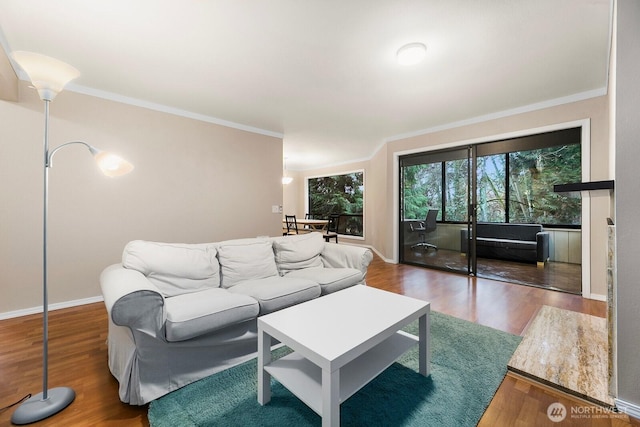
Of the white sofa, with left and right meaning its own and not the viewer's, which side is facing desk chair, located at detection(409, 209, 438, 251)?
left

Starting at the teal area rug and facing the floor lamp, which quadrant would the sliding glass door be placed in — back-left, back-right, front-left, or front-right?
back-right

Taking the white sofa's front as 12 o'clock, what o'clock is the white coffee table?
The white coffee table is roughly at 12 o'clock from the white sofa.

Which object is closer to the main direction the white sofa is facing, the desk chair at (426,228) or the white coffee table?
the white coffee table

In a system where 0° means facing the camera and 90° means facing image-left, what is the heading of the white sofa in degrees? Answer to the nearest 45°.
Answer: approximately 315°
